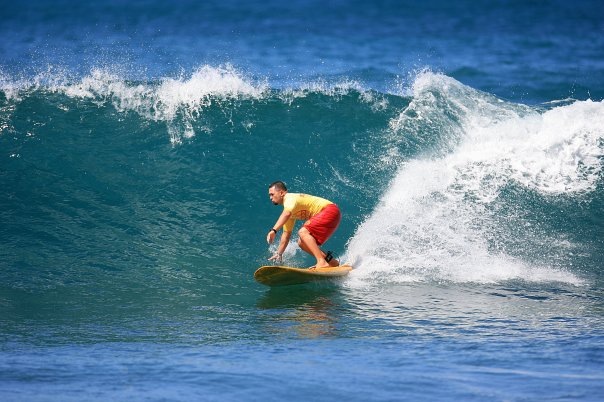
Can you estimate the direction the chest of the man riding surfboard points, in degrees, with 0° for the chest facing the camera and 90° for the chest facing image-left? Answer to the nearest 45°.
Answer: approximately 90°
